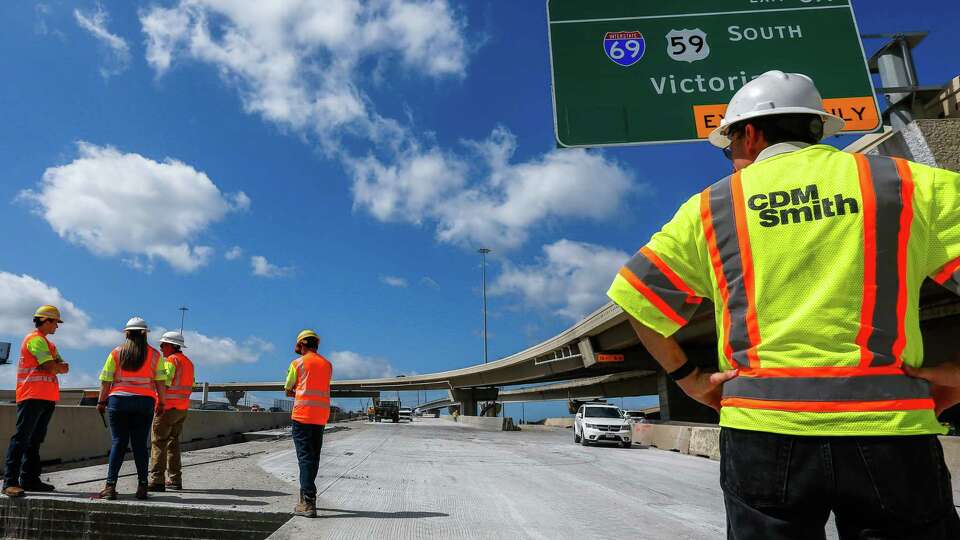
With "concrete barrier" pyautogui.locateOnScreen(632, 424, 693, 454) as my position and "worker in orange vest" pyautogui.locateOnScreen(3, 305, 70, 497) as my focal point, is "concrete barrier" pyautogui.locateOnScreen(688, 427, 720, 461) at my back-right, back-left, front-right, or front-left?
front-left

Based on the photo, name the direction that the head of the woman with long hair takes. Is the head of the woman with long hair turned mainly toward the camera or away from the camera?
away from the camera

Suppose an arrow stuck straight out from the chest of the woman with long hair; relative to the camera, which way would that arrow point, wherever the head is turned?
away from the camera

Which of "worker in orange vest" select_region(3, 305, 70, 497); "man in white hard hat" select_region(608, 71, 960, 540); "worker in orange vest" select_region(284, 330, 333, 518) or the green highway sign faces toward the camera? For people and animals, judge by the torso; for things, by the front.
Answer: the green highway sign

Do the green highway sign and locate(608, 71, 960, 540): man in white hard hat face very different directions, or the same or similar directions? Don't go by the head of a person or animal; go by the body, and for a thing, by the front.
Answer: very different directions

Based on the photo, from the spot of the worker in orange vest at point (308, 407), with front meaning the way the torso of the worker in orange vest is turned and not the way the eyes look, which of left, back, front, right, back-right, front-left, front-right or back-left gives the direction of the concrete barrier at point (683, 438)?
right

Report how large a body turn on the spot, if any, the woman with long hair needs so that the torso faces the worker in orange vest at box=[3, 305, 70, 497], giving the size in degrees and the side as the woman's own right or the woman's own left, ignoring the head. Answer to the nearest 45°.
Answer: approximately 45° to the woman's own left

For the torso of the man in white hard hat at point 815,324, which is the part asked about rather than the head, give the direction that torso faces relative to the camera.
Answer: away from the camera

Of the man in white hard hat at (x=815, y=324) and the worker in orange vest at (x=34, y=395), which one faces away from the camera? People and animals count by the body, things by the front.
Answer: the man in white hard hat

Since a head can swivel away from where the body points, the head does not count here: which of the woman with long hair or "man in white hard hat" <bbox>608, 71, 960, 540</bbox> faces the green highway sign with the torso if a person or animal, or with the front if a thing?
the man in white hard hat

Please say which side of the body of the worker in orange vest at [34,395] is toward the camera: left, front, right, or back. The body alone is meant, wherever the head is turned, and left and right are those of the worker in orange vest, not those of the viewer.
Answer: right

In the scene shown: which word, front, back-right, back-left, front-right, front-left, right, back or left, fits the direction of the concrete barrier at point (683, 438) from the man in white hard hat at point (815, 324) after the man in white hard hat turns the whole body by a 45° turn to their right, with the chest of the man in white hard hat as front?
front-left

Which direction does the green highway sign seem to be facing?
toward the camera

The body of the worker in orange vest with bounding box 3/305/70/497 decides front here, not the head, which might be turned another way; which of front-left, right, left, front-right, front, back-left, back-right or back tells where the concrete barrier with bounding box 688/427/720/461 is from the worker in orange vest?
front

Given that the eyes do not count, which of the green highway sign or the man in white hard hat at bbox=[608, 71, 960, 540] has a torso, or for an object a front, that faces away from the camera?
the man in white hard hat

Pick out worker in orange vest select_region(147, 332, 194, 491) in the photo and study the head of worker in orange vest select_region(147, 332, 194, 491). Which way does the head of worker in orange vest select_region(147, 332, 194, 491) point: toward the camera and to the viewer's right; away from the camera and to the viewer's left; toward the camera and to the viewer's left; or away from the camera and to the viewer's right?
toward the camera and to the viewer's left
